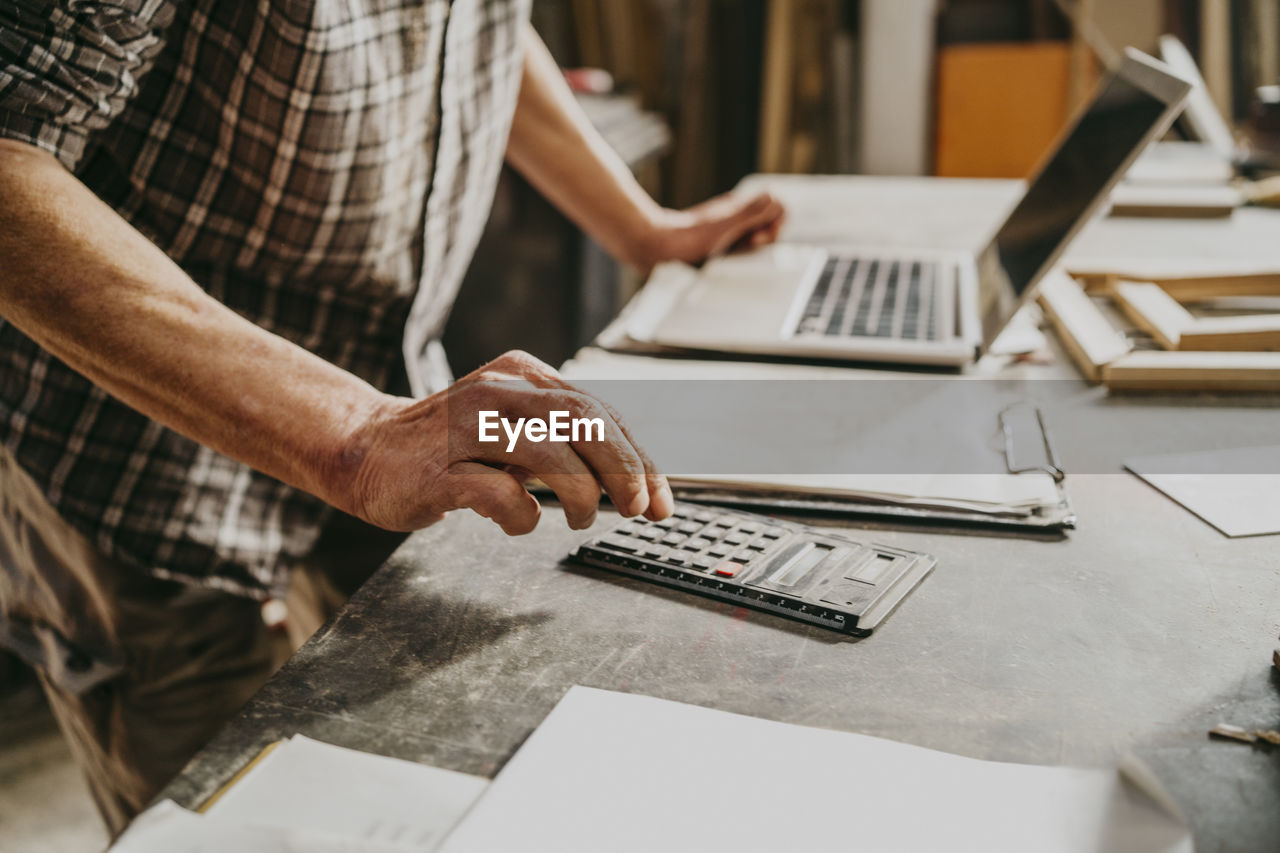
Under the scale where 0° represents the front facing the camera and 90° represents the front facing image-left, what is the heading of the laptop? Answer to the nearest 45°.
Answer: approximately 90°

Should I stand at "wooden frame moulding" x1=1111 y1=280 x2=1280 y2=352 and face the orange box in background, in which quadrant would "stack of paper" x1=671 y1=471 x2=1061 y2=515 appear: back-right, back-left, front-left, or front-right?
back-left

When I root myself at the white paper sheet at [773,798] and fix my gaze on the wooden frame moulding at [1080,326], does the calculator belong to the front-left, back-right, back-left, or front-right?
front-left

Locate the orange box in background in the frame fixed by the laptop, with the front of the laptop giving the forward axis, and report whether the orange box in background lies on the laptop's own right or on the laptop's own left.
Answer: on the laptop's own right

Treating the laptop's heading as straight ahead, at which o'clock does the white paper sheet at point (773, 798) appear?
The white paper sheet is roughly at 9 o'clock from the laptop.

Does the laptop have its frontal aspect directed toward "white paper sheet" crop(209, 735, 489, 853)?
no

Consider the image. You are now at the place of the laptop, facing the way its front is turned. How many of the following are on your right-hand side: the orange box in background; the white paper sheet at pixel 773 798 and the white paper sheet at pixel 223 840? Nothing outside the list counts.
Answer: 1
